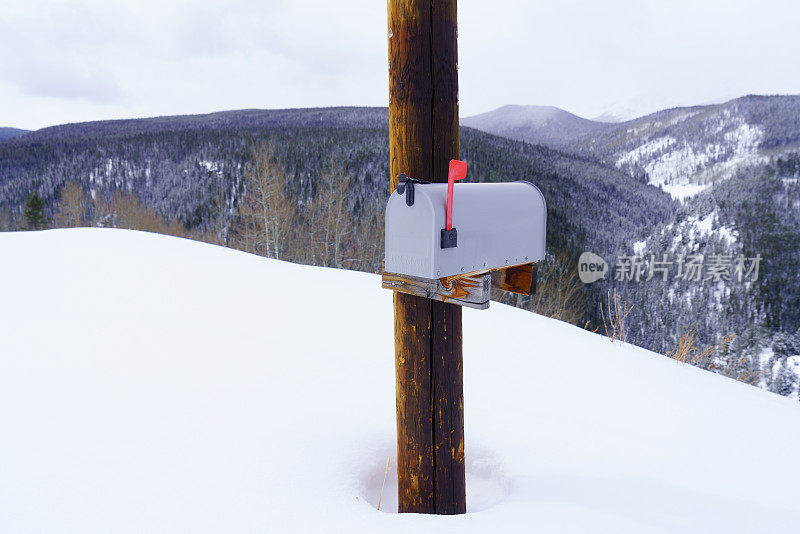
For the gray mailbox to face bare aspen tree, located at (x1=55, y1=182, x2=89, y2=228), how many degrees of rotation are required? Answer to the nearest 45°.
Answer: approximately 90° to its right

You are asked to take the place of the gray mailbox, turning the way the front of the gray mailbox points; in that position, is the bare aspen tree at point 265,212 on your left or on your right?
on your right

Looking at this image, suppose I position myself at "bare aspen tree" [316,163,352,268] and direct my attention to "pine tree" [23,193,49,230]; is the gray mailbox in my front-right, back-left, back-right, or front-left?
back-left

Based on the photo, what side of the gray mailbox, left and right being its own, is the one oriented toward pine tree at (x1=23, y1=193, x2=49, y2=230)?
right

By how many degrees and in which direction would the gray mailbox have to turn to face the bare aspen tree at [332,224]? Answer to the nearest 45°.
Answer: approximately 135° to its right

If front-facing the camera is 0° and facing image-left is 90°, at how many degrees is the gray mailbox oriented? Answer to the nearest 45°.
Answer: approximately 45°
